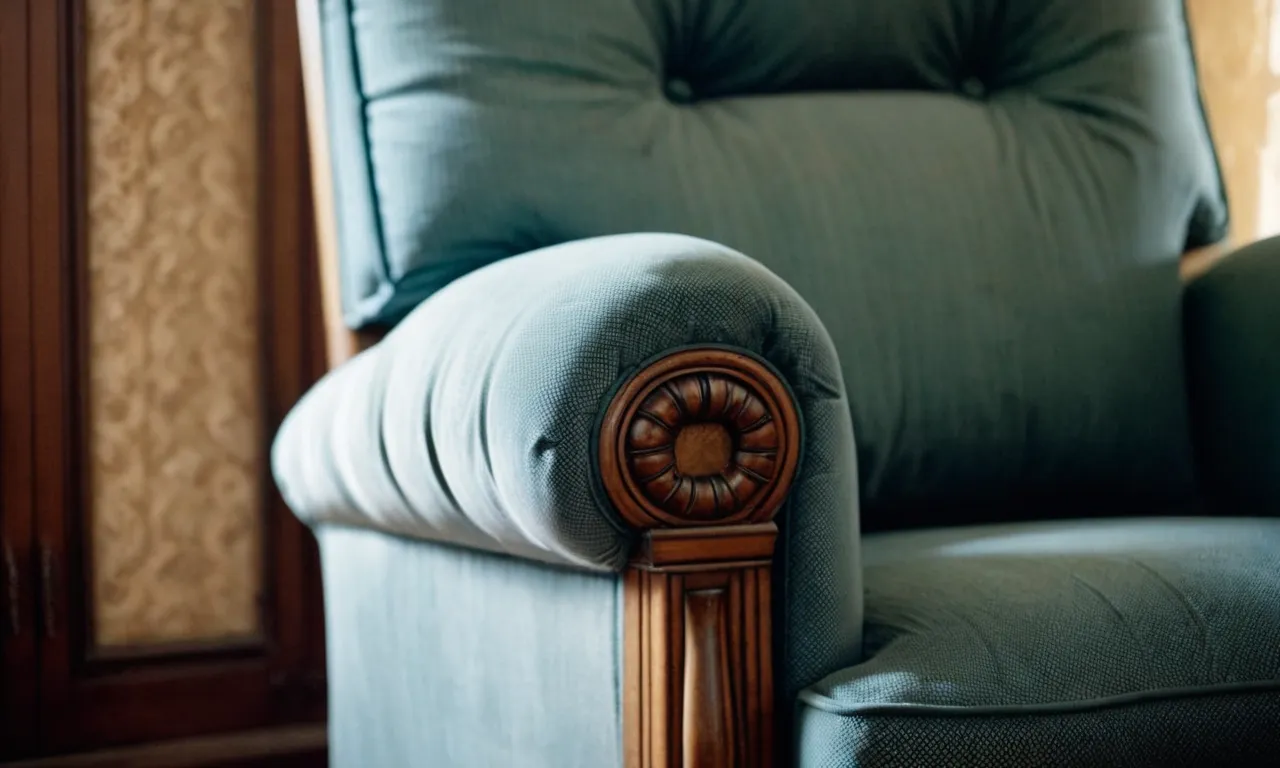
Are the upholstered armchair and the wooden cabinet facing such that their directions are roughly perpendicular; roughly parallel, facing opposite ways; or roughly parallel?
roughly parallel

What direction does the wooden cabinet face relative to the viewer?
toward the camera

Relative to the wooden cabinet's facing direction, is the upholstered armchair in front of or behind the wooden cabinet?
in front

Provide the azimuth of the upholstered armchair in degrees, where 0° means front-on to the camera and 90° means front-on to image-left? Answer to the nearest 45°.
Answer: approximately 315°

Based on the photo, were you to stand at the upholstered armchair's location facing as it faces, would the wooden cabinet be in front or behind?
behind

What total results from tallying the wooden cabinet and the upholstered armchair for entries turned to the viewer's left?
0
